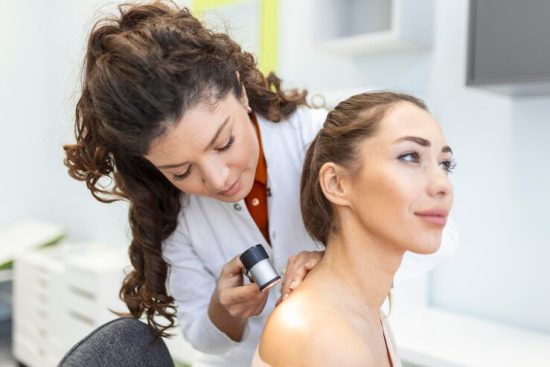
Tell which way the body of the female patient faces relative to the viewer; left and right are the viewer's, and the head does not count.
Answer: facing the viewer and to the right of the viewer

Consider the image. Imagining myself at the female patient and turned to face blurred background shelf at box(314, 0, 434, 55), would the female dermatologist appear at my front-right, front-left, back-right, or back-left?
front-left

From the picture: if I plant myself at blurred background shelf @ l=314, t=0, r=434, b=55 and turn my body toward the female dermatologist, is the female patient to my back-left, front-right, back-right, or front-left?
front-left

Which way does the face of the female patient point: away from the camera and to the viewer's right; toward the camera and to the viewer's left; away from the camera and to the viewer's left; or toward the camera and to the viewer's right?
toward the camera and to the viewer's right
